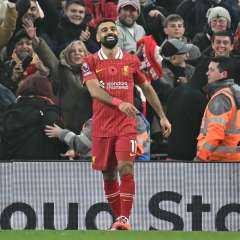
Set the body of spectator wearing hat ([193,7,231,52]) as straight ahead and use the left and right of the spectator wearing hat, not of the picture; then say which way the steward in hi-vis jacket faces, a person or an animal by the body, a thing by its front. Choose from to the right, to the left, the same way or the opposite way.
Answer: to the right

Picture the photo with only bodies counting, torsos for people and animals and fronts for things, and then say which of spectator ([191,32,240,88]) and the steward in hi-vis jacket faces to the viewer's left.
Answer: the steward in hi-vis jacket

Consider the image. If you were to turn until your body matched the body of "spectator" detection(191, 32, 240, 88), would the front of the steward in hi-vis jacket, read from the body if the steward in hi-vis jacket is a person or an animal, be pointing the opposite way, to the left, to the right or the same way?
to the right

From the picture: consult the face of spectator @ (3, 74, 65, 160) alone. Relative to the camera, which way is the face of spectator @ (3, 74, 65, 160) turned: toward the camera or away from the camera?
away from the camera

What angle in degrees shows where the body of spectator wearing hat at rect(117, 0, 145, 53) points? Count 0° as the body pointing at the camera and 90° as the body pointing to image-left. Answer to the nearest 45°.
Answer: approximately 0°

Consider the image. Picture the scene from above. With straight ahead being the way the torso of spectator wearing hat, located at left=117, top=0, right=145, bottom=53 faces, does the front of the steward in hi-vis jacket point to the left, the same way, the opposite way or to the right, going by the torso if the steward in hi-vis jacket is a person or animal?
to the right

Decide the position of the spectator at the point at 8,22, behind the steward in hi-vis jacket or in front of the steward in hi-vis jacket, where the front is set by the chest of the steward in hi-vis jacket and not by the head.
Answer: in front

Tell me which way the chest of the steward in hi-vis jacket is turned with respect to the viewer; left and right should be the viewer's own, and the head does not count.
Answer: facing to the left of the viewer

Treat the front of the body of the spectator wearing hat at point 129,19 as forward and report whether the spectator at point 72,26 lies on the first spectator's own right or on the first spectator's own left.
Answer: on the first spectator's own right
